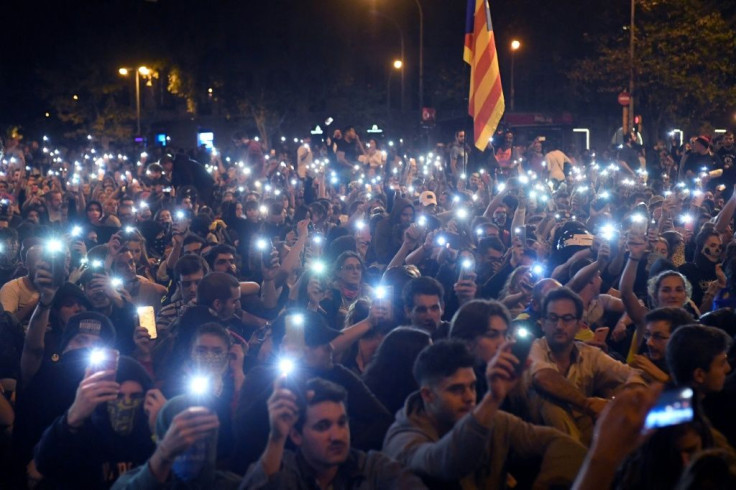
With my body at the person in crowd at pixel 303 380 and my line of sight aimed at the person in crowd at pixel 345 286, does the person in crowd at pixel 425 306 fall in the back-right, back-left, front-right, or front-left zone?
front-right

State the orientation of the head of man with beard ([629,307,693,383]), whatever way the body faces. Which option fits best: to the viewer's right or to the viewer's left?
to the viewer's left

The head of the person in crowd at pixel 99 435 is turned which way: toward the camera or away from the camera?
toward the camera

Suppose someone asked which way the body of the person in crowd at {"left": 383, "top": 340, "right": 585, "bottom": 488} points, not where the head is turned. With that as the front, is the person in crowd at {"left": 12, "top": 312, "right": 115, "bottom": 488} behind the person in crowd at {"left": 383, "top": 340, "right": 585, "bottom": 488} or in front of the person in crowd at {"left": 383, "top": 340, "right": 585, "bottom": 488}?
behind

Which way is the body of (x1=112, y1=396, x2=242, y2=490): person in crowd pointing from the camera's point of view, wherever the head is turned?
toward the camera

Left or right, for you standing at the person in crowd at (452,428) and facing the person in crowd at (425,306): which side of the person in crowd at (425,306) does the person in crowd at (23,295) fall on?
left

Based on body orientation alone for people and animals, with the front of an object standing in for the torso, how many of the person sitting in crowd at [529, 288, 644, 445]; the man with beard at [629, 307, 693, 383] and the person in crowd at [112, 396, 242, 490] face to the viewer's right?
0

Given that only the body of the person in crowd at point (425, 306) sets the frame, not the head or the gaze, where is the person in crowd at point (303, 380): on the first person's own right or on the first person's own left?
on the first person's own right

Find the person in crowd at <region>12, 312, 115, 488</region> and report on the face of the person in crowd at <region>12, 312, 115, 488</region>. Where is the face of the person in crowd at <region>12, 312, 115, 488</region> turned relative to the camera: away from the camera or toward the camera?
toward the camera

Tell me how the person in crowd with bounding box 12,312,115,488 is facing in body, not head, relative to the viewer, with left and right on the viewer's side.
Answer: facing the viewer and to the right of the viewer

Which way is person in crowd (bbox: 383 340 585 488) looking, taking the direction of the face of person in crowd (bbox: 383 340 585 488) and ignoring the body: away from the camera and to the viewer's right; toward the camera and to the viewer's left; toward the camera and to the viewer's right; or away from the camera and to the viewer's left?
toward the camera and to the viewer's right

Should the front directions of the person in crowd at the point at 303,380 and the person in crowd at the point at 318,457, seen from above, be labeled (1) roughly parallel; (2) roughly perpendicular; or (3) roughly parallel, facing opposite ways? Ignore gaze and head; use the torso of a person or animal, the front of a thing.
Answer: roughly parallel

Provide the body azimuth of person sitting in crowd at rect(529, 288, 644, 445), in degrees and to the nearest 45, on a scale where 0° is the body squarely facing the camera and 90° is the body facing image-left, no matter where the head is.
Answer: approximately 0°
